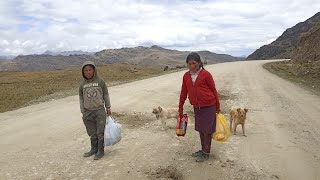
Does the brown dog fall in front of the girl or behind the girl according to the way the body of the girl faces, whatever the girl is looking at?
behind

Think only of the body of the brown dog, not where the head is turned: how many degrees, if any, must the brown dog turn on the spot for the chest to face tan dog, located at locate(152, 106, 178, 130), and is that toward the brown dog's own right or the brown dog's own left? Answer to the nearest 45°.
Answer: approximately 135° to the brown dog's own right

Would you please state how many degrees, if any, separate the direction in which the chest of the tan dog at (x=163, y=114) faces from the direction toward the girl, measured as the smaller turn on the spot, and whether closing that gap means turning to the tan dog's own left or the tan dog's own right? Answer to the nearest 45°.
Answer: approximately 90° to the tan dog's own left

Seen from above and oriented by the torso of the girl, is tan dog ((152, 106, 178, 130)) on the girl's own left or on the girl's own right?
on the girl's own right

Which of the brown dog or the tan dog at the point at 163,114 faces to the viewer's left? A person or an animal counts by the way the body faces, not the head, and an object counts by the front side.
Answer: the tan dog

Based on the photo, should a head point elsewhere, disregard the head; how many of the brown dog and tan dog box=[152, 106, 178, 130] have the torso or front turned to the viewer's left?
1

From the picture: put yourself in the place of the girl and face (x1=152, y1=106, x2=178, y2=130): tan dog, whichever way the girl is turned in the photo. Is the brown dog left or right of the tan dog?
right

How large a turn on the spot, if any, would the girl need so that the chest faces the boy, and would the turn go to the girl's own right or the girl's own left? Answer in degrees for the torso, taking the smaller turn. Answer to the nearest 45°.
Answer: approximately 45° to the girl's own right

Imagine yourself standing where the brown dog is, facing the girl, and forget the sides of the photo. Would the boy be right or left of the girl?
right

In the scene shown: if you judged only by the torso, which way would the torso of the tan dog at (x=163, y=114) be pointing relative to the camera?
to the viewer's left

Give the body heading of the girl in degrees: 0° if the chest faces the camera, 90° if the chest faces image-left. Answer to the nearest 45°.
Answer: approximately 45°

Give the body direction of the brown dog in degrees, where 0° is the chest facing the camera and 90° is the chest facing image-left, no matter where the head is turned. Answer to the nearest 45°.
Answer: approximately 315°

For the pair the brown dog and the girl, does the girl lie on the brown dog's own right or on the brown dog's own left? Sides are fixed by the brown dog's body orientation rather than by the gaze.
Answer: on the brown dog's own right
